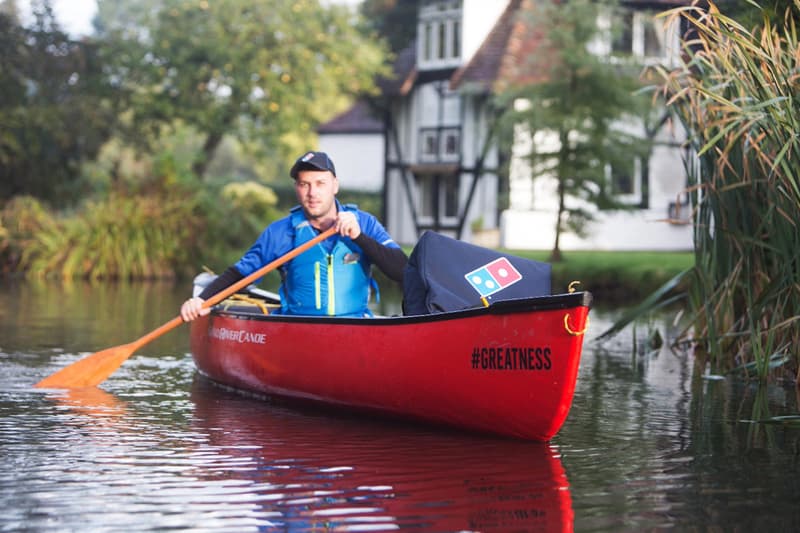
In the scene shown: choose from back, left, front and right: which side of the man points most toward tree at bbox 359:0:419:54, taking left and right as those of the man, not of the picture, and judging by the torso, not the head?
back

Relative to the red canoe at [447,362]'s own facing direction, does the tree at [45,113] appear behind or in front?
behind

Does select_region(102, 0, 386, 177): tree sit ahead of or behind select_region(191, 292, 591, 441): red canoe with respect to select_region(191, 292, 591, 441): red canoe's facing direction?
behind

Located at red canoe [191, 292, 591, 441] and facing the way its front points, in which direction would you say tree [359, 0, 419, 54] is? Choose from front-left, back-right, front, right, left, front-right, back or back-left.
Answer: back-left

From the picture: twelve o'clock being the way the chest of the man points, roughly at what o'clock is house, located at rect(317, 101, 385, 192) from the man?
The house is roughly at 6 o'clock from the man.

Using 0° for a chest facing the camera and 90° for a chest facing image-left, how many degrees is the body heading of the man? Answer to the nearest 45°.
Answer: approximately 0°

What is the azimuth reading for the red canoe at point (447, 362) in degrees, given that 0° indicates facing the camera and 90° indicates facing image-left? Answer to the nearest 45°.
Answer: approximately 315°

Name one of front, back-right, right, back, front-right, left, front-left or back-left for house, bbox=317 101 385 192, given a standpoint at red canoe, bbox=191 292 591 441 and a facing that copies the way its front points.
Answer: back-left

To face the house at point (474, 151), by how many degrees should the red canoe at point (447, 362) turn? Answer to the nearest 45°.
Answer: approximately 135° to its left

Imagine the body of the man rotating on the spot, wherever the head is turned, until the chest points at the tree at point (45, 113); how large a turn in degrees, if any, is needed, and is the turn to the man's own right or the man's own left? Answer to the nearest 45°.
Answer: approximately 180°
